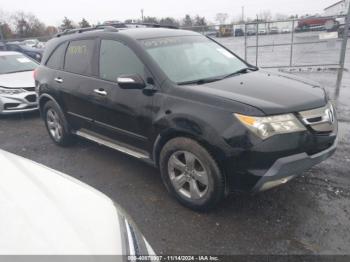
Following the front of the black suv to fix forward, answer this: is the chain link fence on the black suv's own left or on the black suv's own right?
on the black suv's own left

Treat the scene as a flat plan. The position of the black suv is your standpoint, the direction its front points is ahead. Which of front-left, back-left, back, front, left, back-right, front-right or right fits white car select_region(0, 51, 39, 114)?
back

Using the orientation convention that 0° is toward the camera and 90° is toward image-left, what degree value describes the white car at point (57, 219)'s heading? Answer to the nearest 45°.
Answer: approximately 315°

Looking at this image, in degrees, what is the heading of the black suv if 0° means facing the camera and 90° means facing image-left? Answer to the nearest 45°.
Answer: approximately 315°

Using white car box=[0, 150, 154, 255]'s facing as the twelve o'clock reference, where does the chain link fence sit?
The chain link fence is roughly at 9 o'clock from the white car.

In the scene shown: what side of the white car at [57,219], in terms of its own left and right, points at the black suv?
left

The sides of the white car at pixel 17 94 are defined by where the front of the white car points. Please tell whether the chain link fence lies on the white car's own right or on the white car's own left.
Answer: on the white car's own left

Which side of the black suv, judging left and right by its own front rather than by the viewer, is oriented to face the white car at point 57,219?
right

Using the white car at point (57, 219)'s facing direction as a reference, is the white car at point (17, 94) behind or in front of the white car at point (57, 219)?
behind
